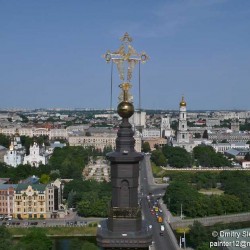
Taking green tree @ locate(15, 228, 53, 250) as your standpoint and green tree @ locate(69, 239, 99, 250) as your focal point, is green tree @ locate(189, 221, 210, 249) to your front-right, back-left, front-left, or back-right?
front-left

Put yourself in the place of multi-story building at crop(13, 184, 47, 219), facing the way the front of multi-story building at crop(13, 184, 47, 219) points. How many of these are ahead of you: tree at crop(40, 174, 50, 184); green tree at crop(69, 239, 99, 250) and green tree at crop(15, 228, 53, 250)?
2

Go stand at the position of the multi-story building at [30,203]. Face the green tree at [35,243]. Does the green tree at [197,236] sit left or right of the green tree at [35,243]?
left

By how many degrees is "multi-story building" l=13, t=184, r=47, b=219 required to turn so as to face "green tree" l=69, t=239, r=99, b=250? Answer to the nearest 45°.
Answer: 0° — it already faces it

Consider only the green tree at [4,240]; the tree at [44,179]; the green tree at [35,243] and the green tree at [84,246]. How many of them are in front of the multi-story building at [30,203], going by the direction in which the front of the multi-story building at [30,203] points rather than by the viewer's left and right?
3

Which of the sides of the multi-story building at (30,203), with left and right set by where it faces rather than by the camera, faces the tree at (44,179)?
back

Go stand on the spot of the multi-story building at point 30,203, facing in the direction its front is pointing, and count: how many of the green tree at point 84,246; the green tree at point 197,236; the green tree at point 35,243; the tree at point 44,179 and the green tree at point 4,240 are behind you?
1

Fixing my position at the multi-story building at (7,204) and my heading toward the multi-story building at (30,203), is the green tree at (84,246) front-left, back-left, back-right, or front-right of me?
front-right

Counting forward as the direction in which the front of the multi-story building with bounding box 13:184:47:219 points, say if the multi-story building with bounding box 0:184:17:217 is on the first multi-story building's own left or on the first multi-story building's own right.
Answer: on the first multi-story building's own right

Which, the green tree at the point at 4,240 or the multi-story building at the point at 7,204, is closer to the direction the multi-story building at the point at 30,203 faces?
the green tree

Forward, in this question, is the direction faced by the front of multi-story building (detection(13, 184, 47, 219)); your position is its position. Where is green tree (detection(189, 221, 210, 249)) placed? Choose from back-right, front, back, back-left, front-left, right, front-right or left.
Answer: front-left

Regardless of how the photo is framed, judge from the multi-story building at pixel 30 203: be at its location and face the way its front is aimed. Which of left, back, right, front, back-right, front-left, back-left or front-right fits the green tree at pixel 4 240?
front

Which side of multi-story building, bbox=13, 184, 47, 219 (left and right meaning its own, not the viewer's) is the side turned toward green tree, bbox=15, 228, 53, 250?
front

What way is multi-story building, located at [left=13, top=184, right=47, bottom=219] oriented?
toward the camera
